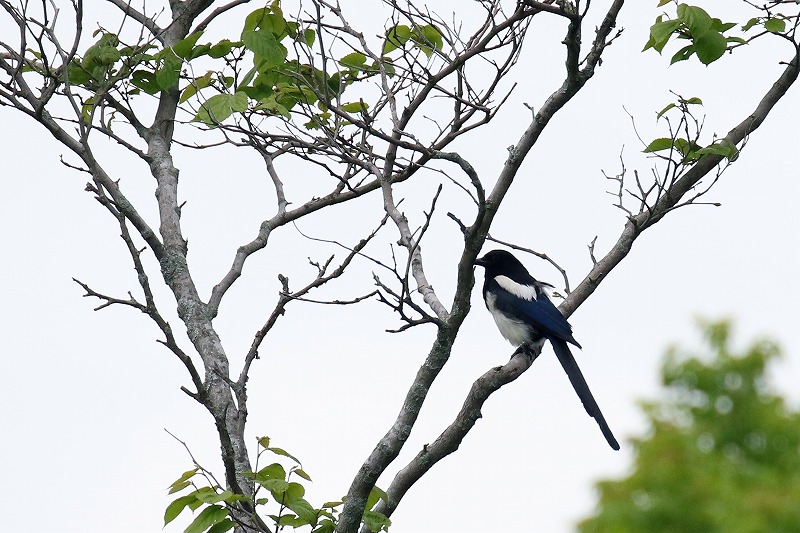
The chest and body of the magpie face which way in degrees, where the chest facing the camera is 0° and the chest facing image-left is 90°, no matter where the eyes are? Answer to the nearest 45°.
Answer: approximately 90°
